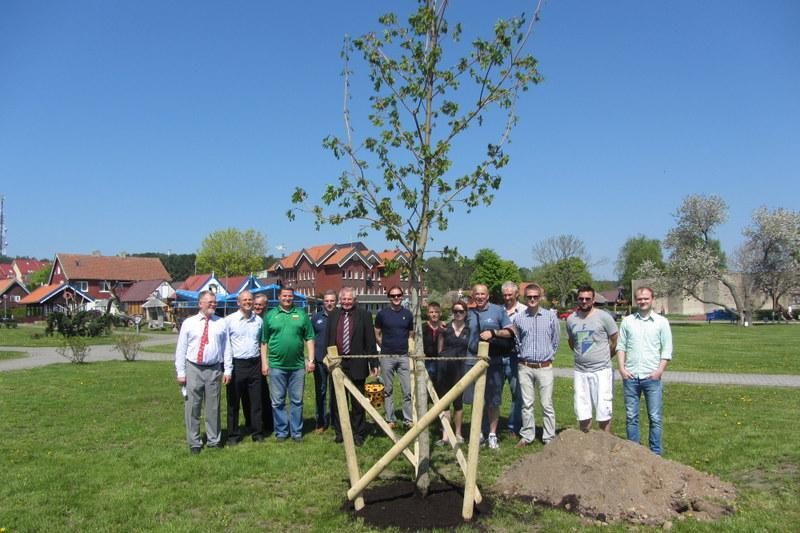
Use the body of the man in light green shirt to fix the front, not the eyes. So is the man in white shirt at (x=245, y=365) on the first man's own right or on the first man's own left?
on the first man's own right

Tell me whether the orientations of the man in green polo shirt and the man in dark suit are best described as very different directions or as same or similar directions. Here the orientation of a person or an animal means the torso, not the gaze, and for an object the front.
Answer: same or similar directions

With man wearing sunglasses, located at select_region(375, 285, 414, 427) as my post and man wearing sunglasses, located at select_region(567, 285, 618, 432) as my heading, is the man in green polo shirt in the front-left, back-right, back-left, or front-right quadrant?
back-right

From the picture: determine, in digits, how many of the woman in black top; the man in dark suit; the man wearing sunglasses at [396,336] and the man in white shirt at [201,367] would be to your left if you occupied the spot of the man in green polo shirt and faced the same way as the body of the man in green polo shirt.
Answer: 3

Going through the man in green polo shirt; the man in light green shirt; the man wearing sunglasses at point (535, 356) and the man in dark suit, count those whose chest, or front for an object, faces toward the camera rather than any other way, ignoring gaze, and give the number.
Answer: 4

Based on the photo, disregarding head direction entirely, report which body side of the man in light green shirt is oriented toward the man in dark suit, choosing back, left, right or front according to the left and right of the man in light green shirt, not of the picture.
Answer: right

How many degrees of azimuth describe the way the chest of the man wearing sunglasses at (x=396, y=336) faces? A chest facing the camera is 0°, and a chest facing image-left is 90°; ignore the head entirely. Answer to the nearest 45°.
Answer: approximately 0°

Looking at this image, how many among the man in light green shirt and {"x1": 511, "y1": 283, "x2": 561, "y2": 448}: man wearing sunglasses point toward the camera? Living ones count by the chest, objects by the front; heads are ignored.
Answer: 2

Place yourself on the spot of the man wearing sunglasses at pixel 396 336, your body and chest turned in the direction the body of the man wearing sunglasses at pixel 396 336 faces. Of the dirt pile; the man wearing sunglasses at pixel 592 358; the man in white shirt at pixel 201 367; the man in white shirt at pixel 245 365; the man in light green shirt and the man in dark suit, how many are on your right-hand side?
3

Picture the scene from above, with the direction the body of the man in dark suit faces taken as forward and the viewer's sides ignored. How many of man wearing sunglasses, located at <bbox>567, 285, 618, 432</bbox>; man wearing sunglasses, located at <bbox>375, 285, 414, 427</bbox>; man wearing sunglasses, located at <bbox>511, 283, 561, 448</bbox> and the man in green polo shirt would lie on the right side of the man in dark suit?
1

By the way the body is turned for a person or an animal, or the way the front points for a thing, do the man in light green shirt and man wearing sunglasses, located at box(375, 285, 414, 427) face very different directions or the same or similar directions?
same or similar directions

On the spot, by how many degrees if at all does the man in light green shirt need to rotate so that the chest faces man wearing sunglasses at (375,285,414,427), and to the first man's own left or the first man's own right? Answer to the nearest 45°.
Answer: approximately 90° to the first man's own right

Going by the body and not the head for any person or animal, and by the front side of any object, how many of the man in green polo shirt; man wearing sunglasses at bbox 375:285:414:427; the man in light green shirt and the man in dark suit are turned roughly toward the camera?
4

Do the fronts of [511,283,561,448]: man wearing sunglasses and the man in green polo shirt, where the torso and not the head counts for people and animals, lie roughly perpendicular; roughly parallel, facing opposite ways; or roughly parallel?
roughly parallel

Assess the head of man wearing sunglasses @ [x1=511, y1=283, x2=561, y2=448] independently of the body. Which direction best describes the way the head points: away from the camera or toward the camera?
toward the camera

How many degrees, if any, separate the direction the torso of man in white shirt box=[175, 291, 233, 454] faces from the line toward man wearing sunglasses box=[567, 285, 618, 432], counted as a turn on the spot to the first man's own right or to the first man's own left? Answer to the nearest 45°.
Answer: approximately 45° to the first man's own left

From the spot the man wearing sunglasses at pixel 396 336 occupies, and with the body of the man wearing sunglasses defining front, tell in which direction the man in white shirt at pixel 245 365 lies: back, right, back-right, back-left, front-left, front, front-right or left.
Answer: right
